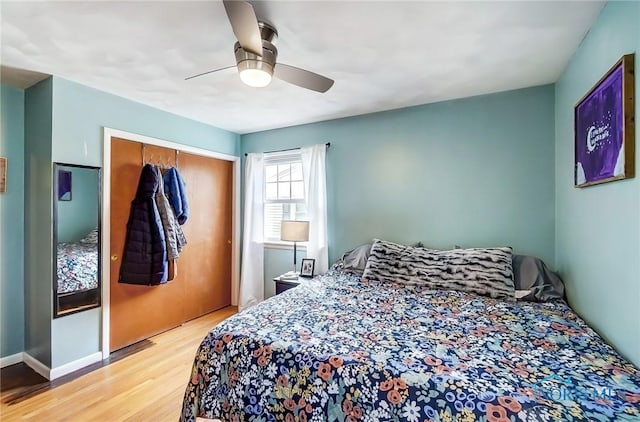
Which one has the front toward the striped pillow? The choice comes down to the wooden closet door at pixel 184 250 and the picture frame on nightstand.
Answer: the wooden closet door

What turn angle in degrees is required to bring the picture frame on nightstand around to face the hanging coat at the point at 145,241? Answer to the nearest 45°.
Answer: approximately 45° to its right

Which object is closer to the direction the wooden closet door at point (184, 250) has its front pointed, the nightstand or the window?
the nightstand

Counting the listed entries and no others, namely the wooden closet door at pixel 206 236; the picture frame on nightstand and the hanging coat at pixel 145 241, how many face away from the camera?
0

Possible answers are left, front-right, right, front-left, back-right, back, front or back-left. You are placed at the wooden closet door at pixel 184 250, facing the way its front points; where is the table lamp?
front

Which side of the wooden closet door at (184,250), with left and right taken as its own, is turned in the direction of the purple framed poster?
front

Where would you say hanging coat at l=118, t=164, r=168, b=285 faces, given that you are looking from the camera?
facing the viewer and to the right of the viewer

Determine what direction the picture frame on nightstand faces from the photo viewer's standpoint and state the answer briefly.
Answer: facing the viewer and to the left of the viewer

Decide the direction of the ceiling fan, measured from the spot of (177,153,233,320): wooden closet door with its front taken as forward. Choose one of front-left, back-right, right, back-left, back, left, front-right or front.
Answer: front-right

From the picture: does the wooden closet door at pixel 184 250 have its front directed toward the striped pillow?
yes

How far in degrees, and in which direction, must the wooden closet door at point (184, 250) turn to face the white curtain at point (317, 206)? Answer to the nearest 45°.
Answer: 0° — it already faces it

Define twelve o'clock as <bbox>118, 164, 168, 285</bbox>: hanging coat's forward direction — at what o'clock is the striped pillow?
The striped pillow is roughly at 12 o'clock from the hanging coat.

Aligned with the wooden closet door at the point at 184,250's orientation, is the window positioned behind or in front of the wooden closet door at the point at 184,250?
in front

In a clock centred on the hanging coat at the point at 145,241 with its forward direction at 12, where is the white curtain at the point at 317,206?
The white curtain is roughly at 11 o'clock from the hanging coat.

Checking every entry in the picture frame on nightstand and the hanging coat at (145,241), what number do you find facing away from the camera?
0

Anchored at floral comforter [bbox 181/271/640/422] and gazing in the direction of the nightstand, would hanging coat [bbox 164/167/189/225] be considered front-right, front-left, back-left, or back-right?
front-left

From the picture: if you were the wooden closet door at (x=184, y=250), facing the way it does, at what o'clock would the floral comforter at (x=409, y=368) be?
The floral comforter is roughly at 1 o'clock from the wooden closet door.
